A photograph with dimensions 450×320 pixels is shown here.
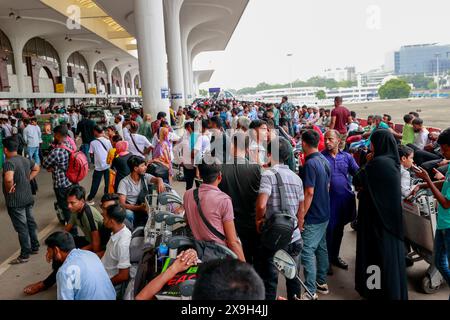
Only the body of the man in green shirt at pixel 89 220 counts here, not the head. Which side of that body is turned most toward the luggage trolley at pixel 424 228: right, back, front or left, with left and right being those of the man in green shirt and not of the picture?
left

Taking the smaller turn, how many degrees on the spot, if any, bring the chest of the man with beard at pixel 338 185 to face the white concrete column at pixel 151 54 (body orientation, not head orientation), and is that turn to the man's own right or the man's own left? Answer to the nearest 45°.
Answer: approximately 90° to the man's own right

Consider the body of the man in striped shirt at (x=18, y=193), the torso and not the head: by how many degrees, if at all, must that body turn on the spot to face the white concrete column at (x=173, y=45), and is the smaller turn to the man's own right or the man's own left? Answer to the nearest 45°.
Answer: approximately 90° to the man's own right

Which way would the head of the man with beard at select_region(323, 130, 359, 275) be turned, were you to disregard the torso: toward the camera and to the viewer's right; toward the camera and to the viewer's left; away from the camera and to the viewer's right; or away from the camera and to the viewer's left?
toward the camera and to the viewer's left

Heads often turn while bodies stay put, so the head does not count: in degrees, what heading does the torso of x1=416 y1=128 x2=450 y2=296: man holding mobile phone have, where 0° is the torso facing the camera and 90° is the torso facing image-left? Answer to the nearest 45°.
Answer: approximately 90°

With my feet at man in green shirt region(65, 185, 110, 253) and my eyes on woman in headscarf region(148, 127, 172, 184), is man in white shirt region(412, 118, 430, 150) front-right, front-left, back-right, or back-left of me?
front-right

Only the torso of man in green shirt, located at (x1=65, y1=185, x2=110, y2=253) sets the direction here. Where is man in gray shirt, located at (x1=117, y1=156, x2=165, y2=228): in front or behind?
behind

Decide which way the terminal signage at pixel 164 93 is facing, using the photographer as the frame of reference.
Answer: facing the viewer

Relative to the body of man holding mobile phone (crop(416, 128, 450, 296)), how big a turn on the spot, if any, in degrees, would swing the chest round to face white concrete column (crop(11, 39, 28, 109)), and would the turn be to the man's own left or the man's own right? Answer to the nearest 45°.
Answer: approximately 45° to the man's own right

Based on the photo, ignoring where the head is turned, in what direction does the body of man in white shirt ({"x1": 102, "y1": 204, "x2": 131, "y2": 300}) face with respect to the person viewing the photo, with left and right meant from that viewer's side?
facing to the left of the viewer

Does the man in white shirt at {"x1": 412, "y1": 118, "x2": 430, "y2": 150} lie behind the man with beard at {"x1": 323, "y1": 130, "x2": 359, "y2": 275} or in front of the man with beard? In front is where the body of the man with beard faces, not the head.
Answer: behind
